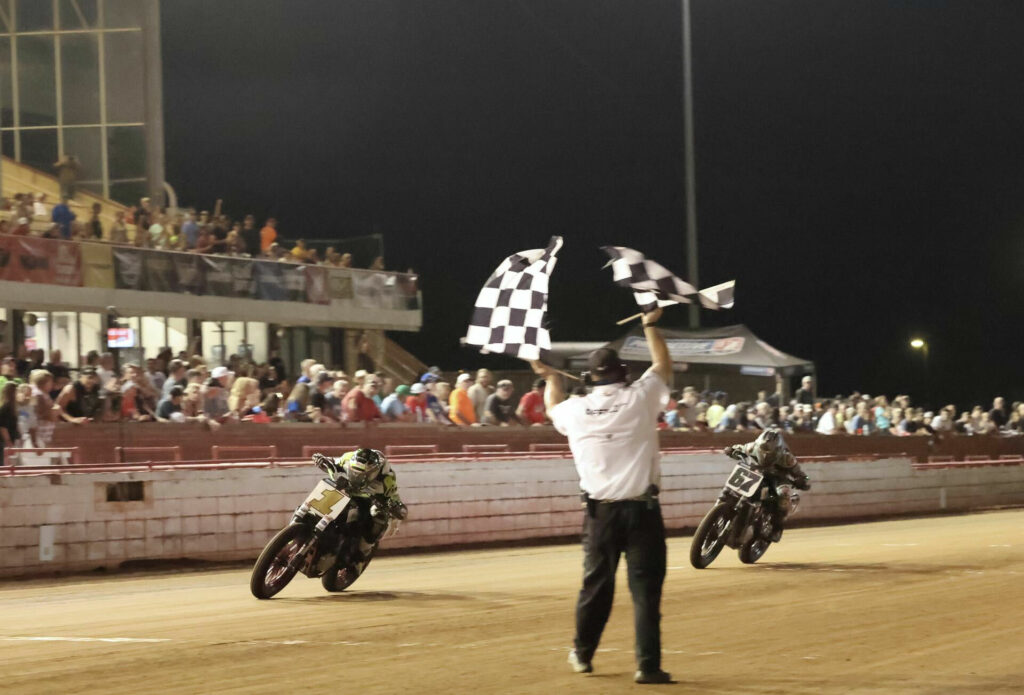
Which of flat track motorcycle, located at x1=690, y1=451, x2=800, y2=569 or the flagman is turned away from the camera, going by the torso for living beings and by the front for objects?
the flagman

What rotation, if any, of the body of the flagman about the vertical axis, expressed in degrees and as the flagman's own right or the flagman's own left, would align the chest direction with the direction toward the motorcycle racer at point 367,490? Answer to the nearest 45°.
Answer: approximately 45° to the flagman's own left

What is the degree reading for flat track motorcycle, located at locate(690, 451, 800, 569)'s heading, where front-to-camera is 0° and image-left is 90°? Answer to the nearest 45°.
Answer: approximately 45°

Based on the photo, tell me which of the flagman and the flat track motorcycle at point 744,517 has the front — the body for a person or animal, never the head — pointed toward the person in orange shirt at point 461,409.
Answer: the flagman

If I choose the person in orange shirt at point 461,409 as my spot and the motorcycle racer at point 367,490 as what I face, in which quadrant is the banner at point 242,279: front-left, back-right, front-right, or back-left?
back-right

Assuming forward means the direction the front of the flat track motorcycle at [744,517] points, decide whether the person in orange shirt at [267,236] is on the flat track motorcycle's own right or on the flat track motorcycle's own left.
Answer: on the flat track motorcycle's own right

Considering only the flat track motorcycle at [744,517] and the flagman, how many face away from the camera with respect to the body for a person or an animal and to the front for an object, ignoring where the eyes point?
1

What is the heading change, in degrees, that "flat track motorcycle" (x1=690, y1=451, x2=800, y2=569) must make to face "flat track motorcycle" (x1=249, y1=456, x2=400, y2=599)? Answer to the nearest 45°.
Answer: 0° — it already faces it

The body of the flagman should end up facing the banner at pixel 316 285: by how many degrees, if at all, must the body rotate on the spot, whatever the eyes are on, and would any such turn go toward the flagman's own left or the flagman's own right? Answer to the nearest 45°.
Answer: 0° — they already face it

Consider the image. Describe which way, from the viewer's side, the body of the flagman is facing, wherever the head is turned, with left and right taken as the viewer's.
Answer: facing away from the viewer
